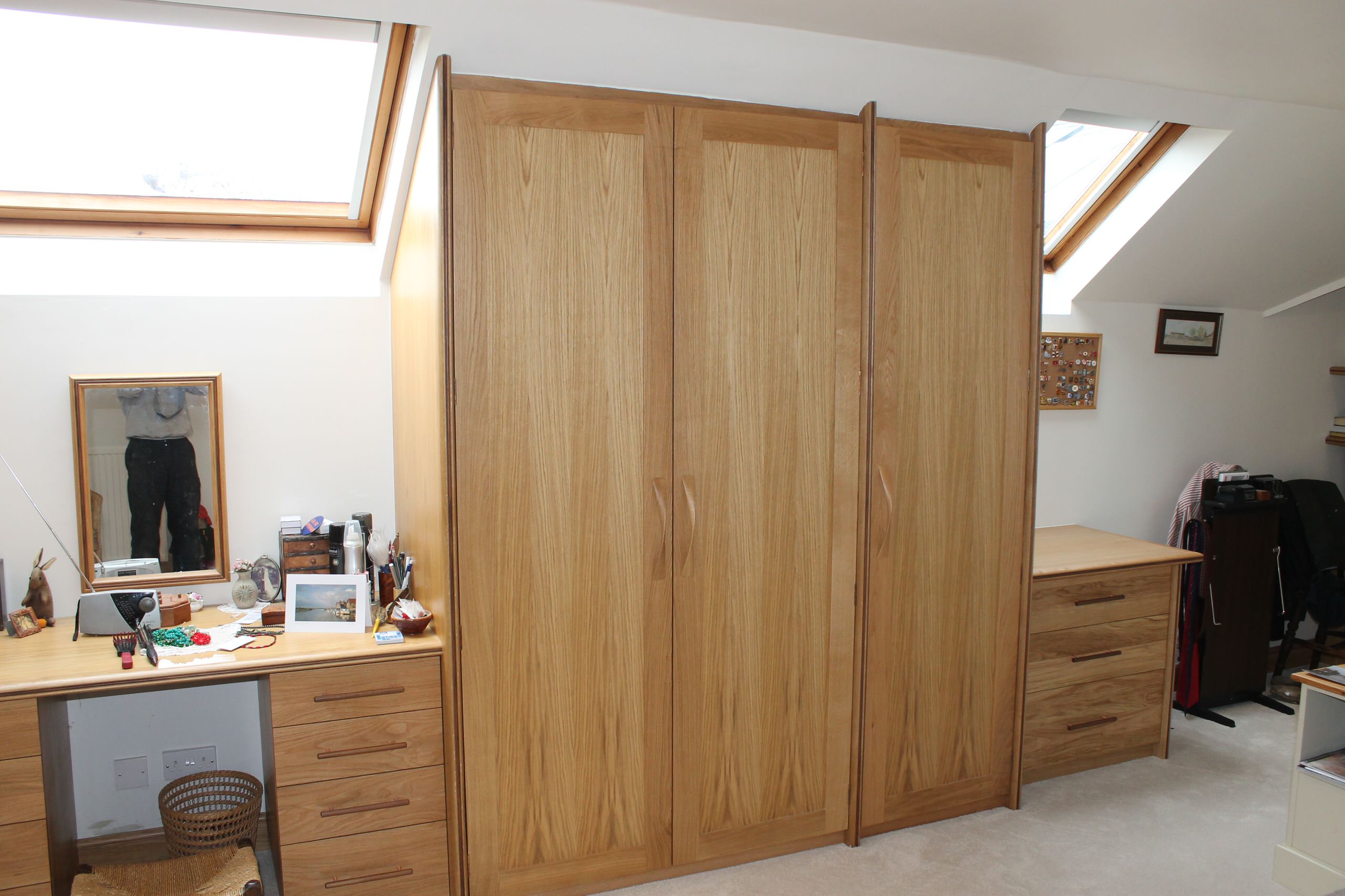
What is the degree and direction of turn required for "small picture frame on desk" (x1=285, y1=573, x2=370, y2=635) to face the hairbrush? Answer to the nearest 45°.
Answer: approximately 90° to its right

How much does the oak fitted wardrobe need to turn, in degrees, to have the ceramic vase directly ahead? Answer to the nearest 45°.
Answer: approximately 135° to its right

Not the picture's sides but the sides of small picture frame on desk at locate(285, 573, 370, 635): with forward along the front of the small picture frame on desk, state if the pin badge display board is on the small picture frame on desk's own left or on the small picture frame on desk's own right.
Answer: on the small picture frame on desk's own left

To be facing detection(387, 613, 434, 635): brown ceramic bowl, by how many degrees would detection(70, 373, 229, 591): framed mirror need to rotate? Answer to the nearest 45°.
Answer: approximately 45° to its left

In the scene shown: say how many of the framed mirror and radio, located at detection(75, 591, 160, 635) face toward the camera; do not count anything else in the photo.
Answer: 2
